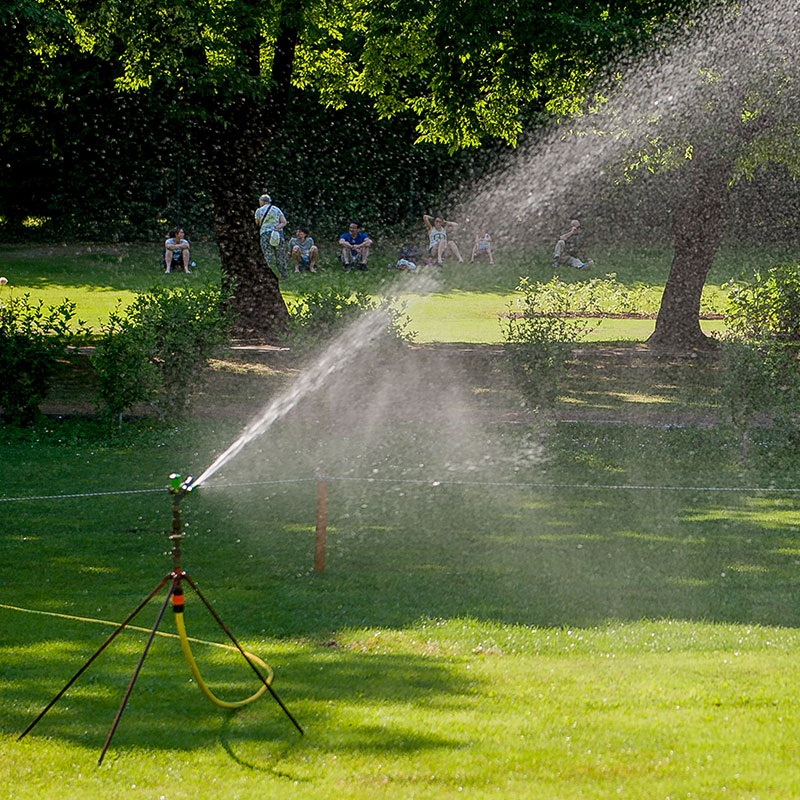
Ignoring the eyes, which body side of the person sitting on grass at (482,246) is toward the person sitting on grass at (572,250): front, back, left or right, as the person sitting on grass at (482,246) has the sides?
left

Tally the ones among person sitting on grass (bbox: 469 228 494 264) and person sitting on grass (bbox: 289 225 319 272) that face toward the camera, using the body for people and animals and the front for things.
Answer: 2

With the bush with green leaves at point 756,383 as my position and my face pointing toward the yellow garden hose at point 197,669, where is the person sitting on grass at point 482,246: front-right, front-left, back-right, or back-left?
back-right

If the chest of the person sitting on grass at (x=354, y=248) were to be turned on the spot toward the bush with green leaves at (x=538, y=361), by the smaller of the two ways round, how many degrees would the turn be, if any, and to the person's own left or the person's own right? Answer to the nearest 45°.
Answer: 0° — they already face it

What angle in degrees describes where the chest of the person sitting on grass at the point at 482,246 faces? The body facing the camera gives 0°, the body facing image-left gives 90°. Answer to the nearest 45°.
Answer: approximately 0°

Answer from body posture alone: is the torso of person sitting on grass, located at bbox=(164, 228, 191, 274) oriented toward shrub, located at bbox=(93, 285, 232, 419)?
yes

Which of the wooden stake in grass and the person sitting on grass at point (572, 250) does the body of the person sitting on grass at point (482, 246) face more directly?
the wooden stake in grass

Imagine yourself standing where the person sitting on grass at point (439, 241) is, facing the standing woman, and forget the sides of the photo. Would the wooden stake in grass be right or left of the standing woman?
left
